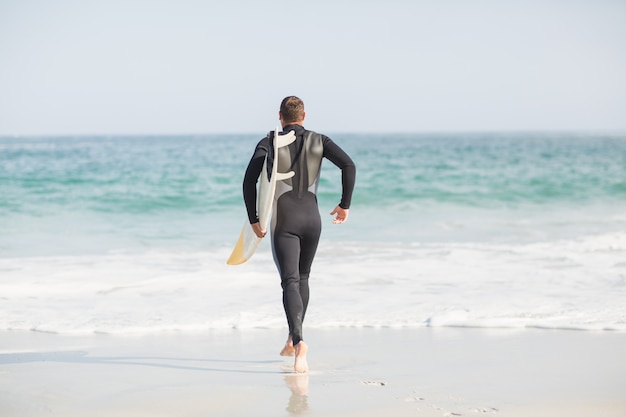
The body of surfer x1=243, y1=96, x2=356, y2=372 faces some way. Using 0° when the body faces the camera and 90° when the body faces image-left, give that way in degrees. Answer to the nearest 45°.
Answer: approximately 180°

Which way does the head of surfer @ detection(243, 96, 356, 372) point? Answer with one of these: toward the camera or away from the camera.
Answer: away from the camera
